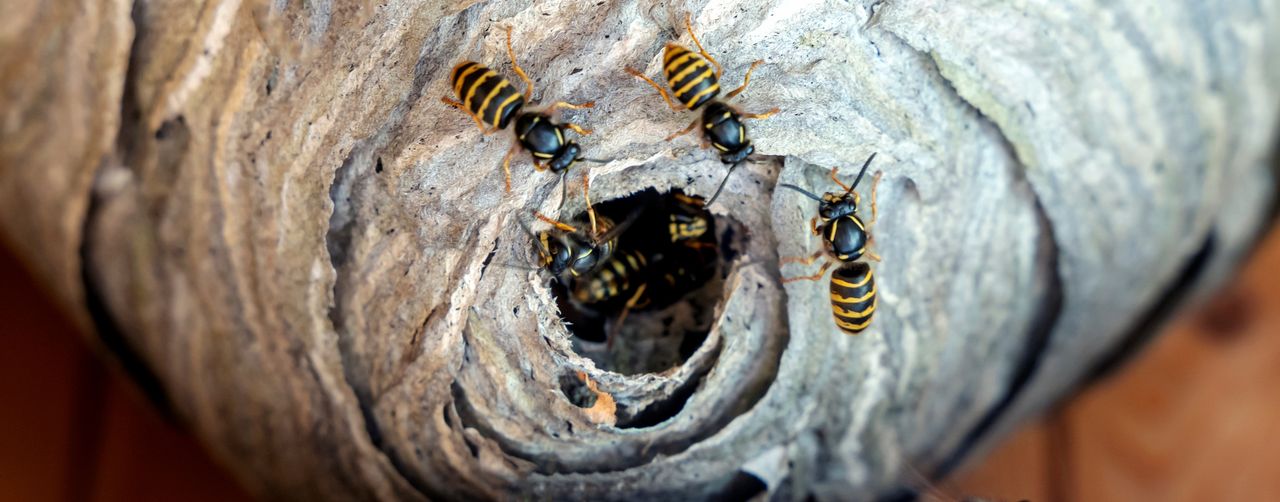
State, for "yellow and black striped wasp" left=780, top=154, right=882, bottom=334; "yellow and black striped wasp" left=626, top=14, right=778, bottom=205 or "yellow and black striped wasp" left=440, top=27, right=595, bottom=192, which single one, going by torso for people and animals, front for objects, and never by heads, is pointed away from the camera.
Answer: "yellow and black striped wasp" left=780, top=154, right=882, bottom=334

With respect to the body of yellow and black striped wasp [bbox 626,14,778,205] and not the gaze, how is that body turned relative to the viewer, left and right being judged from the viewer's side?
facing the viewer and to the right of the viewer

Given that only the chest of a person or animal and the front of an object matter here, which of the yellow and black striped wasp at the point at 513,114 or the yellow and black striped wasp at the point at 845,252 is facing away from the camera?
the yellow and black striped wasp at the point at 845,252

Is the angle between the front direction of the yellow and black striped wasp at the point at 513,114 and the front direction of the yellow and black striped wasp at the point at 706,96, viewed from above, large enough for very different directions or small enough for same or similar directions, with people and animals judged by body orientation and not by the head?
same or similar directions

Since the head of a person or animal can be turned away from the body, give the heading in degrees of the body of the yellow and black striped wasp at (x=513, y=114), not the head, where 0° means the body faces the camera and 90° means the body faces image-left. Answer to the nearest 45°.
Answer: approximately 315°

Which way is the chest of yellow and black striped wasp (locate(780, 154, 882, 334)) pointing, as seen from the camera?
away from the camera

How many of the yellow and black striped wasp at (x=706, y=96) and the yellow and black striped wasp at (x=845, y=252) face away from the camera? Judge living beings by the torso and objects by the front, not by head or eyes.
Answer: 1
